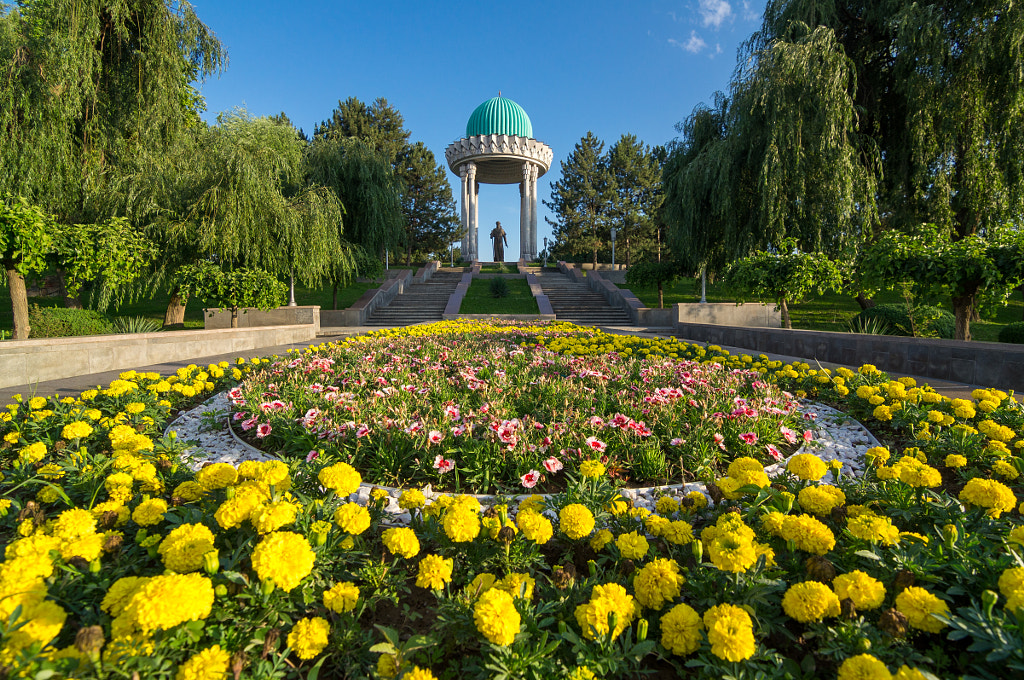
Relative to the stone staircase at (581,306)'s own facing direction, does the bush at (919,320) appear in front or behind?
in front

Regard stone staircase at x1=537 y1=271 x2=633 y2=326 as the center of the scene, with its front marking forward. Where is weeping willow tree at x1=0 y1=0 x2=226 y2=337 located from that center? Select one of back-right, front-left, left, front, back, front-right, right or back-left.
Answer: front-right

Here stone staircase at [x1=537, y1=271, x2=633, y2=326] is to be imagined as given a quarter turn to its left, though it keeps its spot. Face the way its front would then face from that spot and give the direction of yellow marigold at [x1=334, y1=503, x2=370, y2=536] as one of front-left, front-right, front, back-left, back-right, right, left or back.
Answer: right

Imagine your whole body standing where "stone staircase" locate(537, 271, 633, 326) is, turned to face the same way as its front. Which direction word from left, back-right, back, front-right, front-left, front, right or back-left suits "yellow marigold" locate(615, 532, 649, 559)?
front

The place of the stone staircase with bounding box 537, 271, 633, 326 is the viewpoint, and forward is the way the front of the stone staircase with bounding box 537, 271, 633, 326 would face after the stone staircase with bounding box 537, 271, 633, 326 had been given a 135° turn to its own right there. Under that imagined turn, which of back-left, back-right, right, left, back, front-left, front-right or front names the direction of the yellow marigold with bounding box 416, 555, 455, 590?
back-left

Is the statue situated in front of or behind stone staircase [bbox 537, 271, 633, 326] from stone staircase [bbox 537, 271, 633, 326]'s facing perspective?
behind

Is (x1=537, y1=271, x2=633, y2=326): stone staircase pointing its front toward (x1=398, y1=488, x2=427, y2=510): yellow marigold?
yes

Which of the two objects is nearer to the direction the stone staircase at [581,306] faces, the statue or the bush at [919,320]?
the bush

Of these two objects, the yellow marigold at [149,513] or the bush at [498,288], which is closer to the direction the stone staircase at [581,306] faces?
the yellow marigold

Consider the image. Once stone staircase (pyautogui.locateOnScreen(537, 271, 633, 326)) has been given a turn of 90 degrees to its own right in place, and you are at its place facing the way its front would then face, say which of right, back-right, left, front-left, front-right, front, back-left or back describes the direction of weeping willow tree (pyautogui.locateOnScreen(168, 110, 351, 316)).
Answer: front-left

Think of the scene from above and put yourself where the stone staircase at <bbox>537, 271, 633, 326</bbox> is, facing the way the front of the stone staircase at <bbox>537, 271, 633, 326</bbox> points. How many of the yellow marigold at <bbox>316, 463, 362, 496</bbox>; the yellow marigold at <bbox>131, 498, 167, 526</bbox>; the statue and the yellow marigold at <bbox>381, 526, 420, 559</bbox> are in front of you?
3

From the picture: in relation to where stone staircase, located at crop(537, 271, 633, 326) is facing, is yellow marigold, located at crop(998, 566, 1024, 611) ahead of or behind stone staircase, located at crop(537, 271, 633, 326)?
ahead

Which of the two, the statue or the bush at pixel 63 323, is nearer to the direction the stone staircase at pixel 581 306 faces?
the bush

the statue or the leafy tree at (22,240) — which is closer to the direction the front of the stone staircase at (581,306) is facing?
the leafy tree

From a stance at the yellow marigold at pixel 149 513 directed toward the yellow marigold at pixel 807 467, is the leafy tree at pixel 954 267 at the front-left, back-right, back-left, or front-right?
front-left

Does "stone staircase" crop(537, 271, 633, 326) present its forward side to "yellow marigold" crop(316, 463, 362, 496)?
yes

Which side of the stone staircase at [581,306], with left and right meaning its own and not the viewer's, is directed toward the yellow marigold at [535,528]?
front

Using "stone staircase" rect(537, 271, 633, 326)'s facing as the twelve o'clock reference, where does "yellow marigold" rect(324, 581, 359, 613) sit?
The yellow marigold is roughly at 12 o'clock from the stone staircase.

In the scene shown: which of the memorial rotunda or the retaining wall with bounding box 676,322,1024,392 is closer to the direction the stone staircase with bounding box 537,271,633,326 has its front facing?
the retaining wall

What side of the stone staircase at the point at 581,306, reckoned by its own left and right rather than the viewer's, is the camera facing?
front
